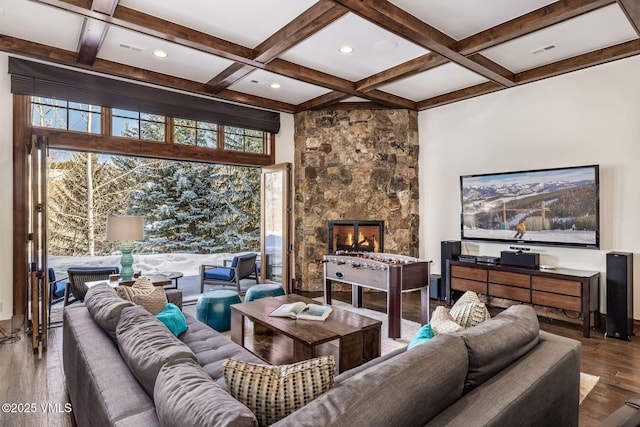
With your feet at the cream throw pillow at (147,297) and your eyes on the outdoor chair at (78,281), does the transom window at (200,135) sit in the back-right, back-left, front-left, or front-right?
front-right

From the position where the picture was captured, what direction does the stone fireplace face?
facing the viewer

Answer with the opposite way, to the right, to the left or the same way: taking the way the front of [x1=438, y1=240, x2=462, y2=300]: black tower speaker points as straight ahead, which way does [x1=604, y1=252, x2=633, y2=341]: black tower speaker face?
the same way

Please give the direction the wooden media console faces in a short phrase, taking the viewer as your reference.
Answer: facing the viewer and to the left of the viewer

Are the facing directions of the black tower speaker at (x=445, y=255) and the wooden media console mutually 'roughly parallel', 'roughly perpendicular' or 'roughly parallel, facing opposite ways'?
roughly parallel

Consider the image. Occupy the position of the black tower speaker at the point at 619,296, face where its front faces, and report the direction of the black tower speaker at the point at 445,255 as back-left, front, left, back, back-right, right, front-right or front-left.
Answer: front-right

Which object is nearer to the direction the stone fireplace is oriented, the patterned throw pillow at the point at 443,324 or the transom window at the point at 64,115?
the patterned throw pillow

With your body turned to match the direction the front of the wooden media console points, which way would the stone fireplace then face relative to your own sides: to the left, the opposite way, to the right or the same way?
to the left

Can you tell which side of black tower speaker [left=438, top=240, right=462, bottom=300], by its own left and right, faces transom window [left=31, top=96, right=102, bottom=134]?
front

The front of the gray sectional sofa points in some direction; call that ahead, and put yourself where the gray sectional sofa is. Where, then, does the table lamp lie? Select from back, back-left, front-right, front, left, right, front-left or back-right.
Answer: front-left

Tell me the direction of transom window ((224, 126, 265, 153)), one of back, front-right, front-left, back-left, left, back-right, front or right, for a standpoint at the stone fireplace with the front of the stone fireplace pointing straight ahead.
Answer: right

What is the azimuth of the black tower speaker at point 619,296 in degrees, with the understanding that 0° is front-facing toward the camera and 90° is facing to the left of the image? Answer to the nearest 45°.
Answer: approximately 45°

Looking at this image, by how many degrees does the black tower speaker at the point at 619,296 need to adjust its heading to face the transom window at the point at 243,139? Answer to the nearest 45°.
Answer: approximately 45° to its right

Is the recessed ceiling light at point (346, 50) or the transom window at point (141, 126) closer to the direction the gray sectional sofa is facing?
the recessed ceiling light

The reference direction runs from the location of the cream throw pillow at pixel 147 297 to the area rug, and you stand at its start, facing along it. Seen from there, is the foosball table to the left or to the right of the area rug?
left

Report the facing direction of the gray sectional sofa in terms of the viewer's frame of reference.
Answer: facing away from the viewer

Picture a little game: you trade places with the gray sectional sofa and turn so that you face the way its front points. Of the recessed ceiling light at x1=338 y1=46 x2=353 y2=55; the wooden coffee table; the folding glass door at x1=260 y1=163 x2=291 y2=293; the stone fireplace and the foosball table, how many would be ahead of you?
5

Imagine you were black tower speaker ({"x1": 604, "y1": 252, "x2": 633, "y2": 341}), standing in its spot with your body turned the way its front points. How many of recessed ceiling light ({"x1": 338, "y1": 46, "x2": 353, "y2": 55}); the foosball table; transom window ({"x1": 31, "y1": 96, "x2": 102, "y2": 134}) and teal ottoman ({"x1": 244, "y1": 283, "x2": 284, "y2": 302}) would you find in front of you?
4

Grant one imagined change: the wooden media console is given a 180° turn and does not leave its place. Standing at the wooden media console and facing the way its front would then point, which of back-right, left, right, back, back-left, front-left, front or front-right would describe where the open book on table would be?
back

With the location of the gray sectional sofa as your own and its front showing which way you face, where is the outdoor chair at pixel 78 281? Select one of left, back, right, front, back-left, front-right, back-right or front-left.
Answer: front-left

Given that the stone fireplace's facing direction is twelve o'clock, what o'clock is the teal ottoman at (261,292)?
The teal ottoman is roughly at 1 o'clock from the stone fireplace.
